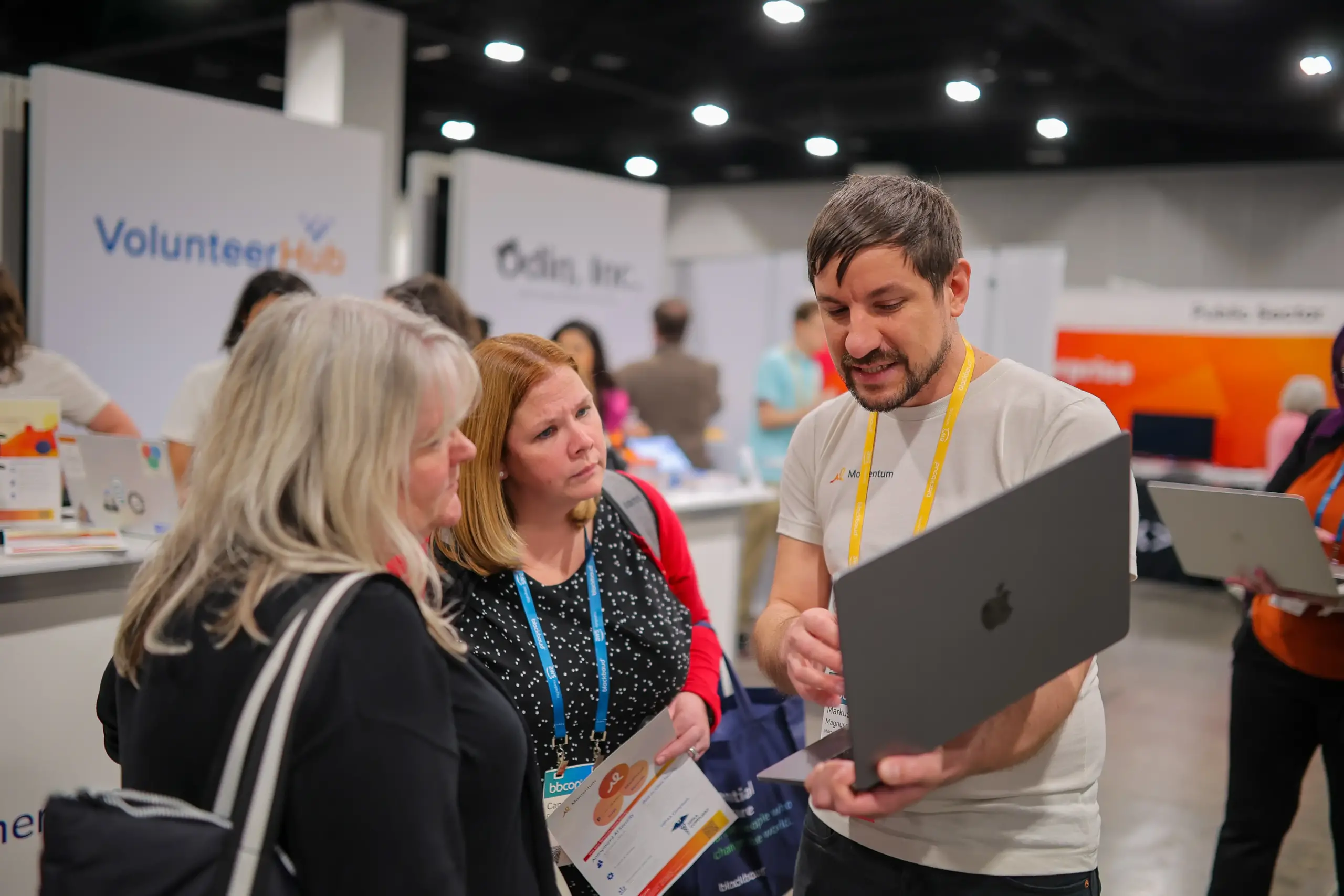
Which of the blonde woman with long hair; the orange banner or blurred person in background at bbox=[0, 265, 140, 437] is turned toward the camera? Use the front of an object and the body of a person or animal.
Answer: the orange banner

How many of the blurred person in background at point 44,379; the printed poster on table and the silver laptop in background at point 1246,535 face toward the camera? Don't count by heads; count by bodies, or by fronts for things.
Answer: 1

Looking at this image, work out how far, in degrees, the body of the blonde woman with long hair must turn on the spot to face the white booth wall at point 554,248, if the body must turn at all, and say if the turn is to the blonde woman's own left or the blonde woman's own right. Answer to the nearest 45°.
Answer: approximately 90° to the blonde woman's own left

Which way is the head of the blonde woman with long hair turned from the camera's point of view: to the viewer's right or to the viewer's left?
to the viewer's right

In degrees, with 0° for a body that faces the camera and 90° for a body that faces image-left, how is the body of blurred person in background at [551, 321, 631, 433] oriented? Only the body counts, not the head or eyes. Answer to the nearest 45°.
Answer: approximately 45°

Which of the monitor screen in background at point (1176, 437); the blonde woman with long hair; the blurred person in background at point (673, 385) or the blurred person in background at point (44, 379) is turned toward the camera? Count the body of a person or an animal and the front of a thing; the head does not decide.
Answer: the monitor screen in background

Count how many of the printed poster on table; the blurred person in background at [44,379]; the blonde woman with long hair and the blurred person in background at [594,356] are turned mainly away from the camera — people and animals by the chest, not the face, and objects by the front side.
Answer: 1

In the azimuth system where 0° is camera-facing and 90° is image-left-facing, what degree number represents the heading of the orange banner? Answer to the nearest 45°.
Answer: approximately 0°

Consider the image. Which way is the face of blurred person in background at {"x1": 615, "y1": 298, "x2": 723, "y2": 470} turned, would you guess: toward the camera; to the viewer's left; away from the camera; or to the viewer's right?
away from the camera

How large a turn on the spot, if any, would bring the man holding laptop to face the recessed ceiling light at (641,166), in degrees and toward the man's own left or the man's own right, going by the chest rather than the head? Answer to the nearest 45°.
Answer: approximately 135° to the man's own right

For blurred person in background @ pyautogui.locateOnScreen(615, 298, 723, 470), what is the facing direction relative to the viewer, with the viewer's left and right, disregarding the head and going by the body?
facing away from the viewer

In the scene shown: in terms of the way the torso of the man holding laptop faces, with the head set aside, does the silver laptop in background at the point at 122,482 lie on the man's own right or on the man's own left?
on the man's own right

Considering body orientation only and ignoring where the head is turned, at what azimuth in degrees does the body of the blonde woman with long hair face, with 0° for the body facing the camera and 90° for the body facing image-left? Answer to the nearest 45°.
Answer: approximately 270°
